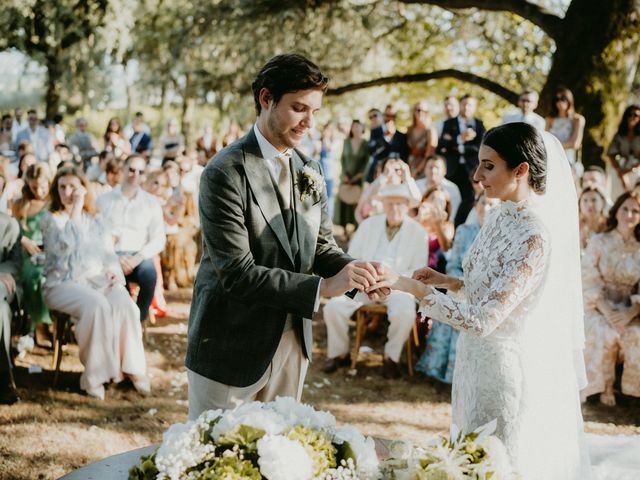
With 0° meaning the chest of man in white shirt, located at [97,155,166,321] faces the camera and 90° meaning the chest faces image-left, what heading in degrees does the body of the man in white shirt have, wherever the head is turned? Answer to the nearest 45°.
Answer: approximately 0°

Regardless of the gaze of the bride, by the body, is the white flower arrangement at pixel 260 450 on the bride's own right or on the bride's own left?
on the bride's own left

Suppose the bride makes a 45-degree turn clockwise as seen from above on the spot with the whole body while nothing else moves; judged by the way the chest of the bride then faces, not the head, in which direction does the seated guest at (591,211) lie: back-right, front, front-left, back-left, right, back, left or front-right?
front-right

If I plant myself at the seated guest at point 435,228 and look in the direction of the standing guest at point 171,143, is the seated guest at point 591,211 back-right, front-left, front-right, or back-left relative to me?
back-right

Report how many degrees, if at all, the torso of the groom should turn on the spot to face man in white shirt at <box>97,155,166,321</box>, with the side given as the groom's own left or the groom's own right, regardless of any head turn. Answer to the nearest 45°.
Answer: approximately 135° to the groom's own left

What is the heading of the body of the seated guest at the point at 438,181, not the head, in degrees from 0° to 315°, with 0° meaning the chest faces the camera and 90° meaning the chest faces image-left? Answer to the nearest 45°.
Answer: approximately 0°

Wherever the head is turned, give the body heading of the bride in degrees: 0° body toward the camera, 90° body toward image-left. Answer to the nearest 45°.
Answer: approximately 90°
